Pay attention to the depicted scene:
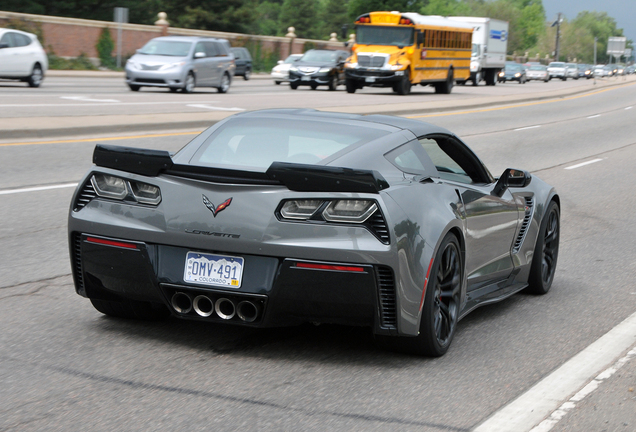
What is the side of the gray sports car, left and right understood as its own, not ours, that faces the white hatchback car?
left

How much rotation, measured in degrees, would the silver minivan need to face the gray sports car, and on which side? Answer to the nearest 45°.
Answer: approximately 45° to its left

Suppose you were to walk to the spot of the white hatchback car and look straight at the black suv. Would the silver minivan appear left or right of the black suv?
right

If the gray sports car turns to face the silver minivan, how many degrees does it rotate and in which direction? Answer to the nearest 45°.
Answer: approximately 45° to its left

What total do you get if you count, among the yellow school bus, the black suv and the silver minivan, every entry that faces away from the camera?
0

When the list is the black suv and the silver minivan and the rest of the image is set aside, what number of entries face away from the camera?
0

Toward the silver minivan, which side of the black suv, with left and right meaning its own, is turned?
front

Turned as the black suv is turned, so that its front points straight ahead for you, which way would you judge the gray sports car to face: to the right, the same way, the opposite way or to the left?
the opposite way

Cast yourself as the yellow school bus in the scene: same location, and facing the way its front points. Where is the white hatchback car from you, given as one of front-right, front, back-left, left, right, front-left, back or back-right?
front

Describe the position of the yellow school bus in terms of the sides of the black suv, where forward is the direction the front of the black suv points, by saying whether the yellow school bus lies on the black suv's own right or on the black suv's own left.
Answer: on the black suv's own left

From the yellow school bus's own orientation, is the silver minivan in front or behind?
in front

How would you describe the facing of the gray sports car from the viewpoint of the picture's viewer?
facing away from the viewer and to the right of the viewer

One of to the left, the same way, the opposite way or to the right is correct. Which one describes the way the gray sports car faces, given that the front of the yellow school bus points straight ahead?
the opposite way

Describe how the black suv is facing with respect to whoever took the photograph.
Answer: facing the viewer and to the left of the viewer
